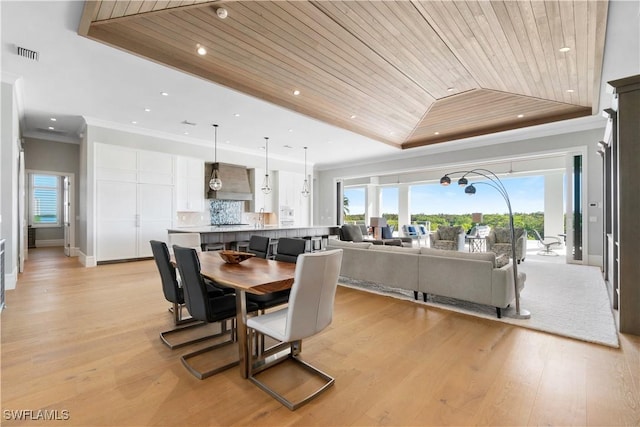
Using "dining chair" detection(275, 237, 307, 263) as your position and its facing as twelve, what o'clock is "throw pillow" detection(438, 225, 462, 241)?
The throw pillow is roughly at 6 o'clock from the dining chair.

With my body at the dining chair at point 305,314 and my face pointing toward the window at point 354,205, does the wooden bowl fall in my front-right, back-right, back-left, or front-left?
front-left

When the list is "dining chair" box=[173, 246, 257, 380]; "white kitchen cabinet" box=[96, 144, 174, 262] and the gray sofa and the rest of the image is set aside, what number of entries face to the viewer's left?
0

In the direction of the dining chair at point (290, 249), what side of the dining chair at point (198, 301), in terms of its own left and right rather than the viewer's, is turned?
front

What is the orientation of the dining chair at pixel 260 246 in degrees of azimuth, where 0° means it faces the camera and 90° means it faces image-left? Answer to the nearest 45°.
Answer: approximately 45°

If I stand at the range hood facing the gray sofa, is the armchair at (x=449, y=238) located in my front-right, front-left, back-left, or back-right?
front-left

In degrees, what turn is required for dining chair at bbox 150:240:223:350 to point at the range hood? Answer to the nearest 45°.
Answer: approximately 45° to its left

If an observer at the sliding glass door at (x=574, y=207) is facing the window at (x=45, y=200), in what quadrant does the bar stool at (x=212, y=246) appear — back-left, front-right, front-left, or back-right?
front-left

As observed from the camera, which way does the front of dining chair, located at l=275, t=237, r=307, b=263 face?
facing the viewer and to the left of the viewer

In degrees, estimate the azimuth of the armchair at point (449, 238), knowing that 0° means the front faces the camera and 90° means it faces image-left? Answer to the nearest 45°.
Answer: approximately 45°

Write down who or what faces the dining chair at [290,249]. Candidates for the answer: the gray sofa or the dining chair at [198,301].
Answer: the dining chair at [198,301]

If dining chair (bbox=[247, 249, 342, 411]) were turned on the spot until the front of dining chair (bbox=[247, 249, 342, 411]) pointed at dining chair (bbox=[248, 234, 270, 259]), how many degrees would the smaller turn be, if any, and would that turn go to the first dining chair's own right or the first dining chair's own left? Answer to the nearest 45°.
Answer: approximately 45° to the first dining chair's own right

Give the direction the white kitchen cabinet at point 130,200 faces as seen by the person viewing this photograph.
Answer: facing the viewer and to the right of the viewer
